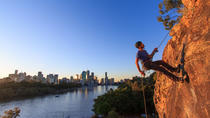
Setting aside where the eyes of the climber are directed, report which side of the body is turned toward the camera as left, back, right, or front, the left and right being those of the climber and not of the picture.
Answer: right
